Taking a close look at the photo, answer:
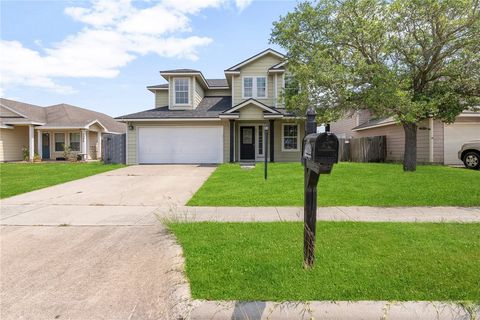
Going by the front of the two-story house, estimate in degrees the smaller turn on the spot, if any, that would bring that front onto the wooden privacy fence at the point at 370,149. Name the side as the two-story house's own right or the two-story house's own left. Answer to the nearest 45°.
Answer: approximately 90° to the two-story house's own left

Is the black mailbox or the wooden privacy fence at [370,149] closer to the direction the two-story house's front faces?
the black mailbox

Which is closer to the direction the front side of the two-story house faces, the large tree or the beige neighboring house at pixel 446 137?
the large tree

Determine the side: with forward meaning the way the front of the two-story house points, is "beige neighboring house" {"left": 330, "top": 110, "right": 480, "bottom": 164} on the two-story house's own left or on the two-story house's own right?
on the two-story house's own left

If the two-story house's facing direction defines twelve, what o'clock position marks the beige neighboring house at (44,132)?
The beige neighboring house is roughly at 4 o'clock from the two-story house.

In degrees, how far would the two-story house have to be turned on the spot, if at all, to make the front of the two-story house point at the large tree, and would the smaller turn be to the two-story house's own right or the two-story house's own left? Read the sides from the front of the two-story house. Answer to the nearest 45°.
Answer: approximately 45° to the two-story house's own left

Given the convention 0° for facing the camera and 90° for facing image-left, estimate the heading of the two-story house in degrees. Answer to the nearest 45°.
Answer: approximately 0°
